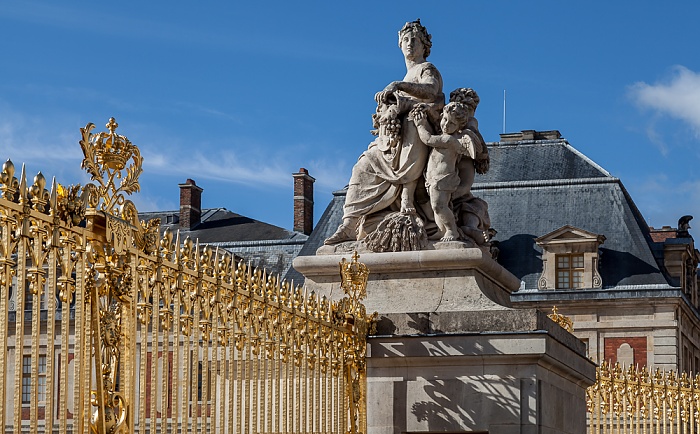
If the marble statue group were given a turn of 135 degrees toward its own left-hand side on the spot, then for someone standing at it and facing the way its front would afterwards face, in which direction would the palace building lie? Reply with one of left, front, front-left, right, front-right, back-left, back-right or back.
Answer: left

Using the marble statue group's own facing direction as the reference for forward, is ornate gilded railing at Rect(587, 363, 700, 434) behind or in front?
behind

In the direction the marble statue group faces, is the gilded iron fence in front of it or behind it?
in front

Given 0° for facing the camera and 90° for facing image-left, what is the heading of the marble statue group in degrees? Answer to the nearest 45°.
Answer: approximately 45°
